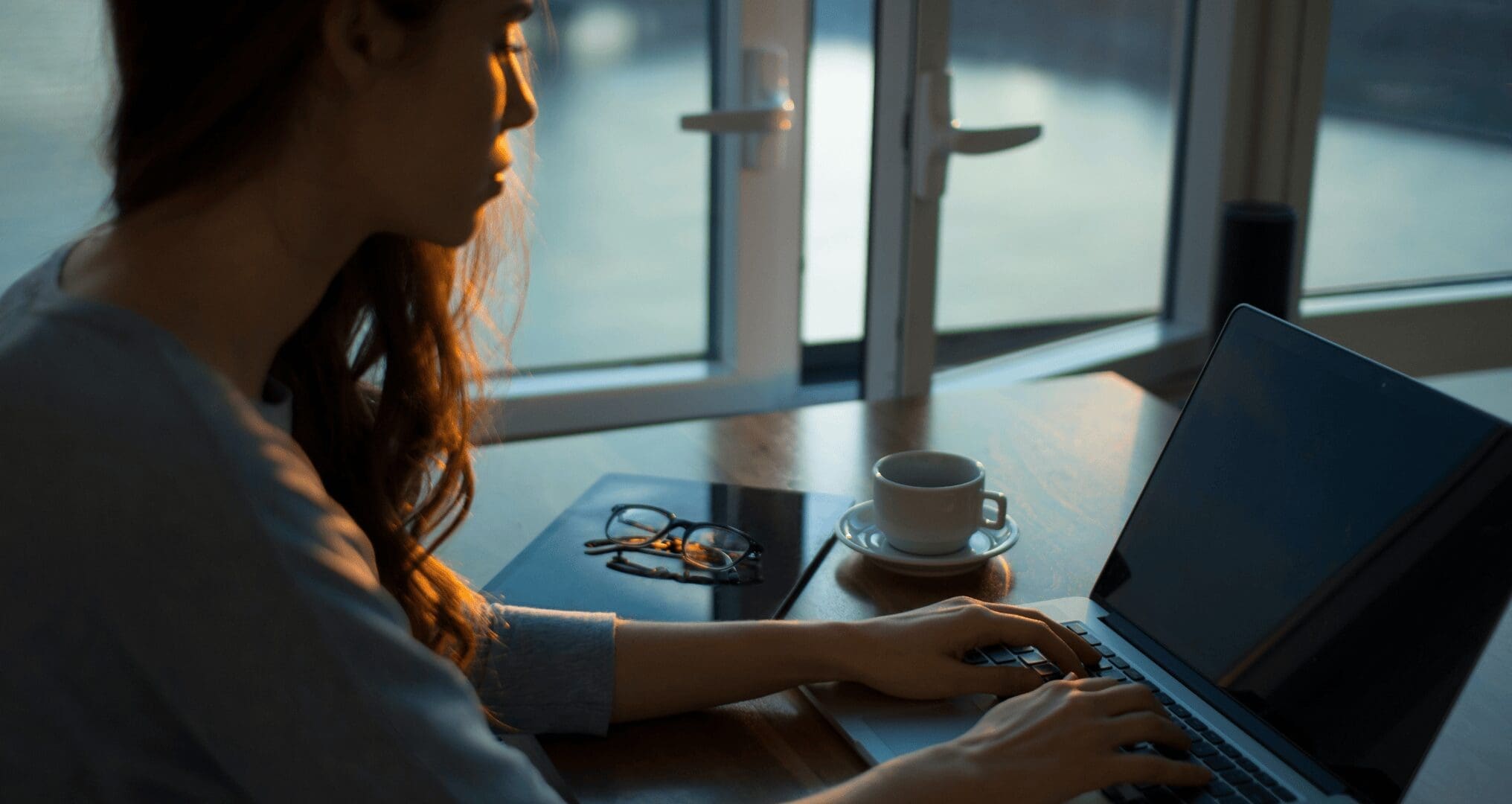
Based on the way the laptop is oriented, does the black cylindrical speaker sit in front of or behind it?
behind

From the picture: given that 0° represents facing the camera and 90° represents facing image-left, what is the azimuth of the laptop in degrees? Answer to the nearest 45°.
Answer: approximately 45°

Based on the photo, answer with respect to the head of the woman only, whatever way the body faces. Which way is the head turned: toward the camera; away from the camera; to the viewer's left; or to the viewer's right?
to the viewer's right
